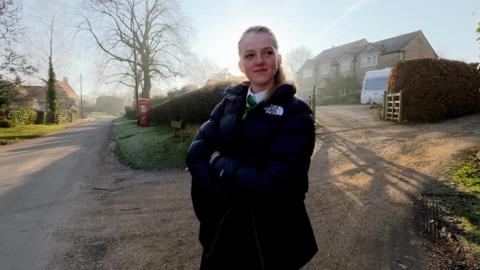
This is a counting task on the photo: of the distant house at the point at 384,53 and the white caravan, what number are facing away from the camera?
0

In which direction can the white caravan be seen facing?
toward the camera

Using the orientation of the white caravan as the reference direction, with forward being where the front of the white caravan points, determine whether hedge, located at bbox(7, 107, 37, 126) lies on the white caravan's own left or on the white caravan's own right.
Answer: on the white caravan's own right

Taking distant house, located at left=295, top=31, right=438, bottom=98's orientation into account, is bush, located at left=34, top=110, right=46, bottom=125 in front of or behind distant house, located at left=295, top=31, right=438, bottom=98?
in front

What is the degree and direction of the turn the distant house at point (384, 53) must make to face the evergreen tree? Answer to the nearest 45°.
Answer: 0° — it already faces it

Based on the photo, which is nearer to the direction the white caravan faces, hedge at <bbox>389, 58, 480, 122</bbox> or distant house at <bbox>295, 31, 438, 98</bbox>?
the hedge

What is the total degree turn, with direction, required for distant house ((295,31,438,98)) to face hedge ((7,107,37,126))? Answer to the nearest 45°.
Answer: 0° — it already faces it

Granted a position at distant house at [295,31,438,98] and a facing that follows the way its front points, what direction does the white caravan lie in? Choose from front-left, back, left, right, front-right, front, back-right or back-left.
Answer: front-left

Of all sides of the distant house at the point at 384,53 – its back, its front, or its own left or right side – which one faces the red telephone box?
front

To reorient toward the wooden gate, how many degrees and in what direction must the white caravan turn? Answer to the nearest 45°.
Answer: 0° — it already faces it

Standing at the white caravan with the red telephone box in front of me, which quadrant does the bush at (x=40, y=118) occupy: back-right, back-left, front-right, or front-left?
front-right
